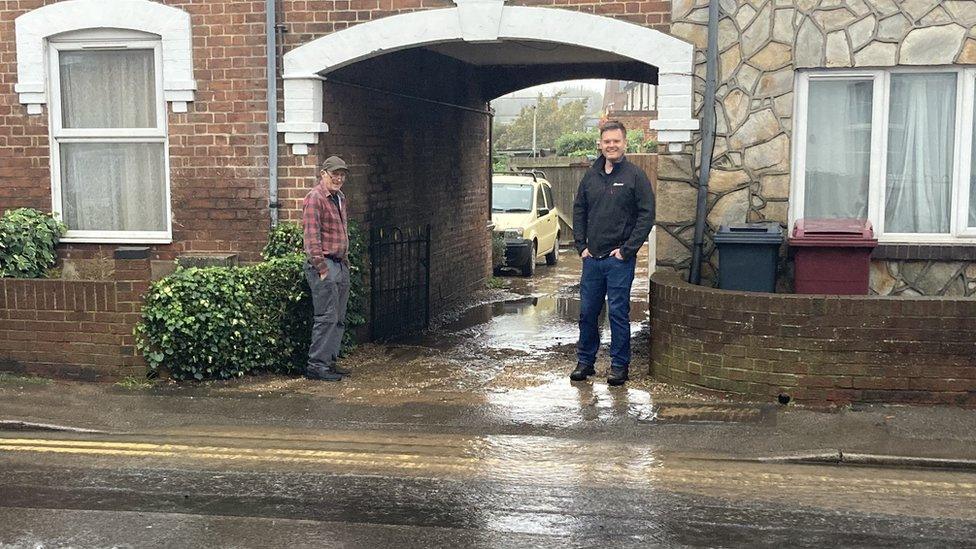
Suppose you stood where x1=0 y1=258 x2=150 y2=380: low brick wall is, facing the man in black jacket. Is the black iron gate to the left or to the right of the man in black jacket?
left

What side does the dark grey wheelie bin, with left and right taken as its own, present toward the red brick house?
right

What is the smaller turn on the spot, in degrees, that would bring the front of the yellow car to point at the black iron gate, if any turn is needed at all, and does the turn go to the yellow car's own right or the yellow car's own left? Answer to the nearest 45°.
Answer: approximately 45° to the yellow car's own left

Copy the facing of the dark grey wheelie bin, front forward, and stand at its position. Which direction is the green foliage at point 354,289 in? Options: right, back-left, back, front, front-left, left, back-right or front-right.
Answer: right

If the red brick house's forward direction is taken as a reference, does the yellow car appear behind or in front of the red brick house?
behind

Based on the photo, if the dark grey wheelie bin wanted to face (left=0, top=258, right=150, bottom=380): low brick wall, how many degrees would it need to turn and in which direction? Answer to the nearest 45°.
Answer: approximately 90° to its right

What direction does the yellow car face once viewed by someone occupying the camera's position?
facing the viewer and to the left of the viewer

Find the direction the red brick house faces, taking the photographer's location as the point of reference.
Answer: facing the viewer

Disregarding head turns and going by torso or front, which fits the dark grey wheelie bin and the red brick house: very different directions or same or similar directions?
same or similar directions

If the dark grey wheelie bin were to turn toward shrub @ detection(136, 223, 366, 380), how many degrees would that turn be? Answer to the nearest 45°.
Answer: approximately 90° to its right

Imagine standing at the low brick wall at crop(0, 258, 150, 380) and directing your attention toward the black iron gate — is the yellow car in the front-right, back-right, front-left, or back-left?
front-left

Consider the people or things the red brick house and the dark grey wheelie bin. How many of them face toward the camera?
2
